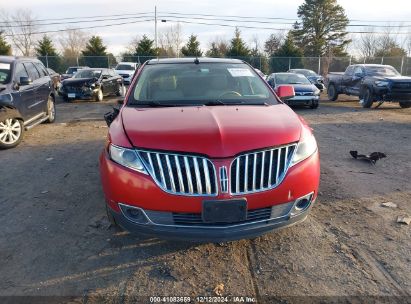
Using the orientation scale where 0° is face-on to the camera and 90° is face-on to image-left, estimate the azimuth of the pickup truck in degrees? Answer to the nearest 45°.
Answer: approximately 315°

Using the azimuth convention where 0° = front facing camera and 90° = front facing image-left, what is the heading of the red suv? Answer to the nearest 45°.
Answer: approximately 0°

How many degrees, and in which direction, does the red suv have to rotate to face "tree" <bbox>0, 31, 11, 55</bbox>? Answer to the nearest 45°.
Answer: approximately 135° to its right

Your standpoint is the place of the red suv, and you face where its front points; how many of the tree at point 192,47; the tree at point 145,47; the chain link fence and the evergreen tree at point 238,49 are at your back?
4

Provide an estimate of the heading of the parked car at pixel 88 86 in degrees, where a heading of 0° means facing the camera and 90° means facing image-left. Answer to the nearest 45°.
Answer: approximately 45°

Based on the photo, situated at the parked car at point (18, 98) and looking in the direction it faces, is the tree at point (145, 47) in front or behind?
behind

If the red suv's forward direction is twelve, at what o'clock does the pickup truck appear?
The pickup truck is roughly at 7 o'clock from the red suv.

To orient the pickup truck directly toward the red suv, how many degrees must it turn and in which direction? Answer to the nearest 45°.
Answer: approximately 45° to its right

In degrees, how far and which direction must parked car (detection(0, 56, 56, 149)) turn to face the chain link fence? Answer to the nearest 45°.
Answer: approximately 180°
